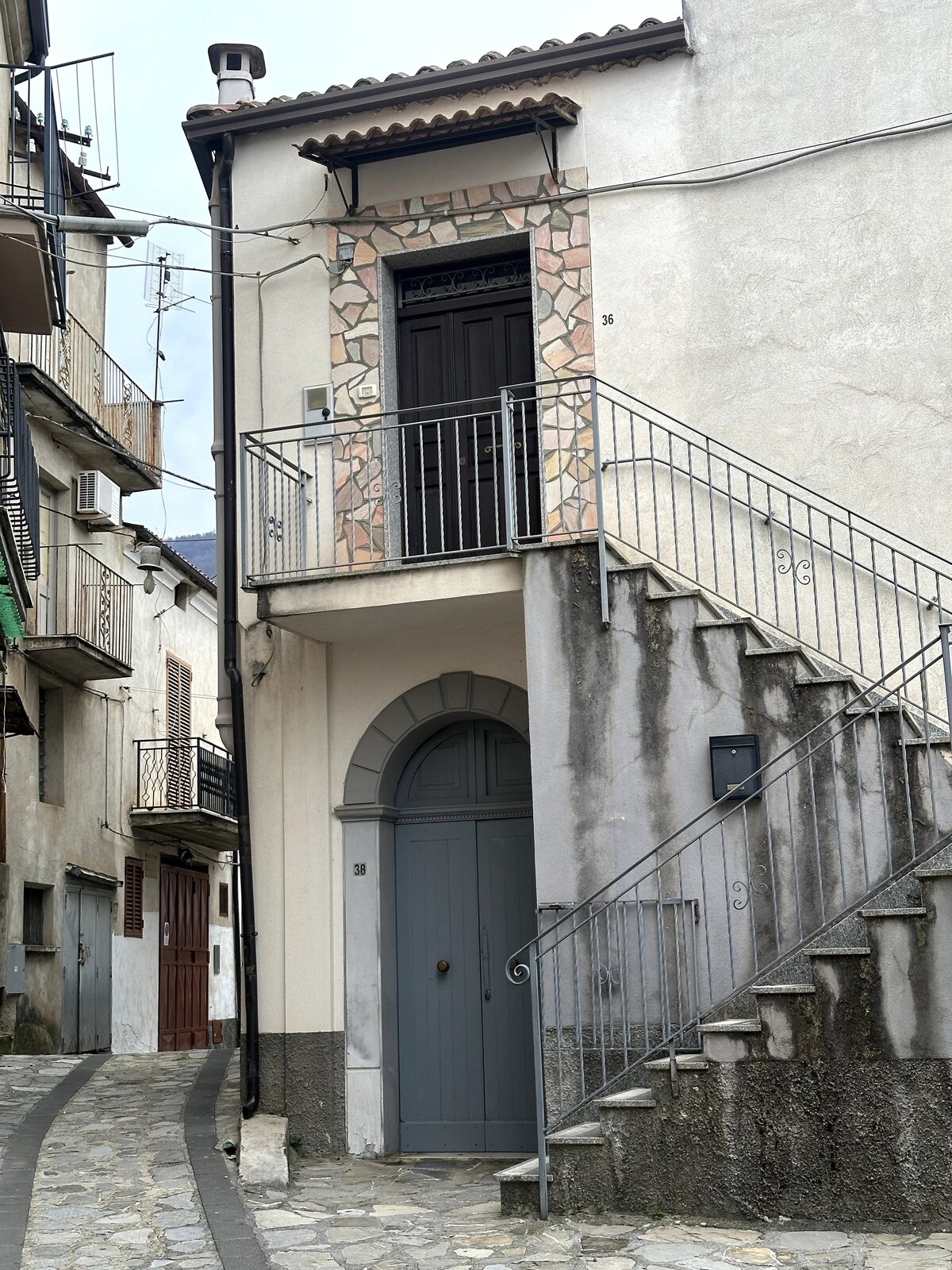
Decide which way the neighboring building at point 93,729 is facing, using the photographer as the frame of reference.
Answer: facing the viewer and to the right of the viewer

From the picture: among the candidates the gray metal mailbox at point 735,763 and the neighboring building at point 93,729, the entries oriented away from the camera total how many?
0

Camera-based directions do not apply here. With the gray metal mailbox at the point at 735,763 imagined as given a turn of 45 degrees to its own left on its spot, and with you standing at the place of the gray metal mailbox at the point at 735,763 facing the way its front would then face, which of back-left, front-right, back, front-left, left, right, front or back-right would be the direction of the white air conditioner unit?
back

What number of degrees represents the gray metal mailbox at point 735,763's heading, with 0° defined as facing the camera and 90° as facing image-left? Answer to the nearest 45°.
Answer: approximately 0°

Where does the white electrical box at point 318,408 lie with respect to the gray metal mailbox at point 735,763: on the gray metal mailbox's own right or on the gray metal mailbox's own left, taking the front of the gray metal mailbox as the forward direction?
on the gray metal mailbox's own right

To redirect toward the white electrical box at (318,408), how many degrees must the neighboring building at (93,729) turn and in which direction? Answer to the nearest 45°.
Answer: approximately 45° to its right

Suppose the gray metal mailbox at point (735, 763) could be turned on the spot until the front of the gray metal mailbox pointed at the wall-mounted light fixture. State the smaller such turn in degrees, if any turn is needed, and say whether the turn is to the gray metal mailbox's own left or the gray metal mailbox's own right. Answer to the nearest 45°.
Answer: approximately 135° to the gray metal mailbox's own right

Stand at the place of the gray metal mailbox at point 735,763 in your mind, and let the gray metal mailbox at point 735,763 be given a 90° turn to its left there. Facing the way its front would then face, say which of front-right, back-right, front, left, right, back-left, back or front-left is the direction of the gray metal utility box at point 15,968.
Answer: back-left

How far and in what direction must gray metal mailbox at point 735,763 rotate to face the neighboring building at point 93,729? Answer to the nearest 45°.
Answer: approximately 135° to its right
